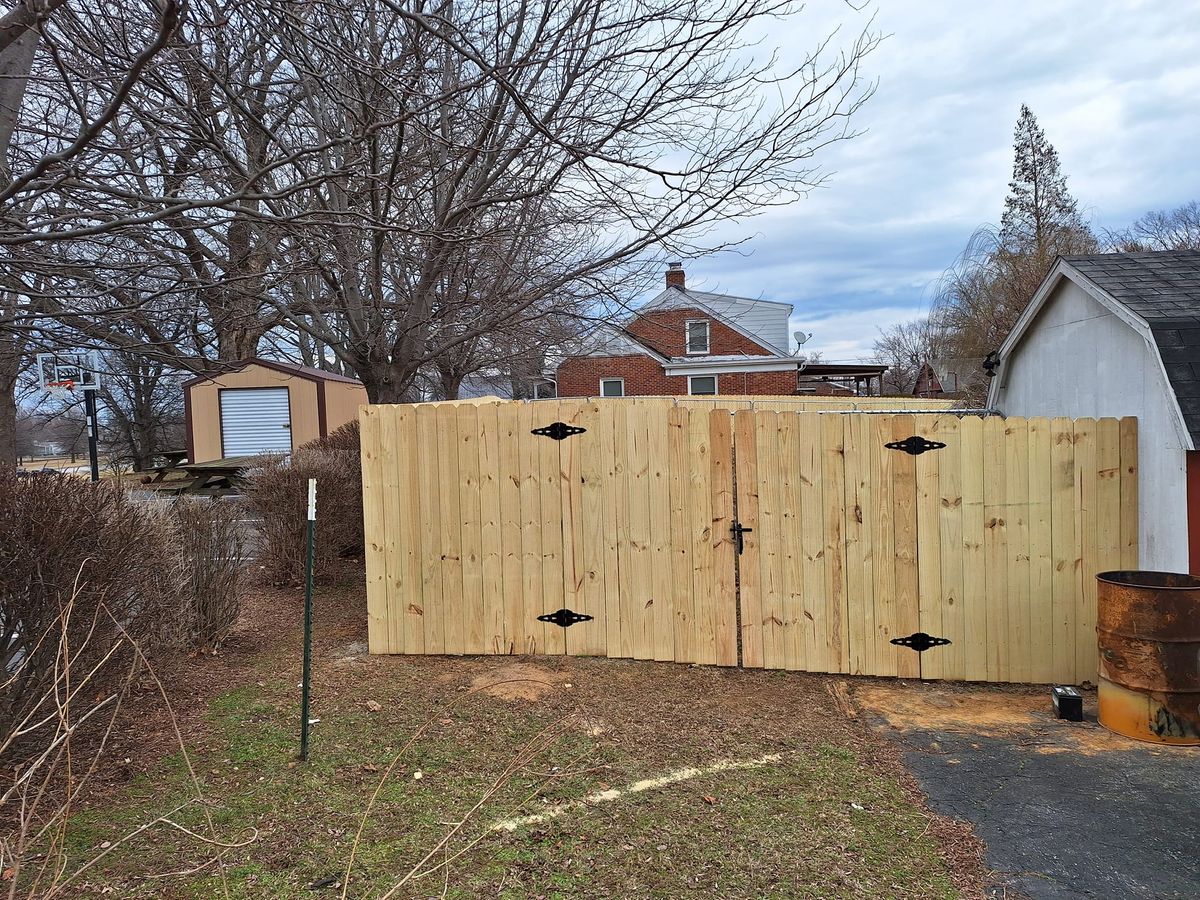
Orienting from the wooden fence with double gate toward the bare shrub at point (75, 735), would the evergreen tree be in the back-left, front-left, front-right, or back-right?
back-right

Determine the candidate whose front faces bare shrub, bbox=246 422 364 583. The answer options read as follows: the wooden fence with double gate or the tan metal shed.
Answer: the tan metal shed

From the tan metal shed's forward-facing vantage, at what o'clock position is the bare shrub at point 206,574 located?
The bare shrub is roughly at 12 o'clock from the tan metal shed.
